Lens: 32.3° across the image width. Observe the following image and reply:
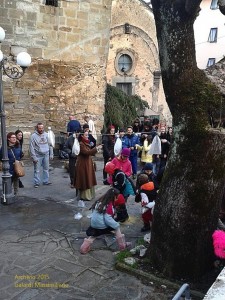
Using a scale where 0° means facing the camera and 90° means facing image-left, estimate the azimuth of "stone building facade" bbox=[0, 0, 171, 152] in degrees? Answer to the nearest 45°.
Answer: approximately 0°

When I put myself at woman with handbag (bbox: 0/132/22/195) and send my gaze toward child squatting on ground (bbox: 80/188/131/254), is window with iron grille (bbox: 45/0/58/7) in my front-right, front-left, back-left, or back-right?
back-left

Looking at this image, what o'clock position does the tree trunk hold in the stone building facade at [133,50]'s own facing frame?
The tree trunk is roughly at 12 o'clock from the stone building facade.

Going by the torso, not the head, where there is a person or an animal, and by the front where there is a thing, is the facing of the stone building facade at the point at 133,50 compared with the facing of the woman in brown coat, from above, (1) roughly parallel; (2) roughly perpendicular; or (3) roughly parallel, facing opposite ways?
roughly perpendicular

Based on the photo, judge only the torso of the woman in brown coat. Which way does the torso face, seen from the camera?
to the viewer's right

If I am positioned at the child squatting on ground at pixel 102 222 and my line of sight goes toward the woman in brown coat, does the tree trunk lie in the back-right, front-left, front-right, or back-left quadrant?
back-right
